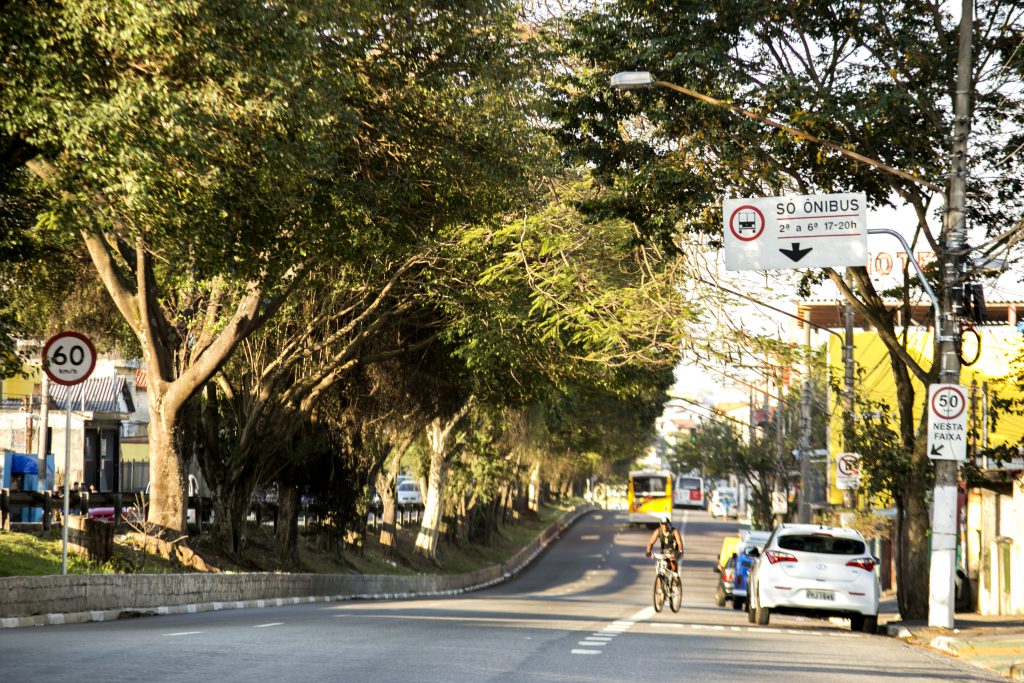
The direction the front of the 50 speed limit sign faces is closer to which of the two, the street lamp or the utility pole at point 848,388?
the street lamp

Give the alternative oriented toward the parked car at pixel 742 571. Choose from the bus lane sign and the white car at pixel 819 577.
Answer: the white car

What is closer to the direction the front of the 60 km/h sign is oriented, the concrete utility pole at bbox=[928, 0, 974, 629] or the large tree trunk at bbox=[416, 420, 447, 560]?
the concrete utility pole

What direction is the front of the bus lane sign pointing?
toward the camera

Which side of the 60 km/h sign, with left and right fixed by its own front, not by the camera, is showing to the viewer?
front

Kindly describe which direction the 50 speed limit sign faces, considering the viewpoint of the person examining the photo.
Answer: facing the viewer

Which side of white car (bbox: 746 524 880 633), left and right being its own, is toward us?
back

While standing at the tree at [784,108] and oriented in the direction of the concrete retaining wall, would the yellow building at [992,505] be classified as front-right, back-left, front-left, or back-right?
back-right

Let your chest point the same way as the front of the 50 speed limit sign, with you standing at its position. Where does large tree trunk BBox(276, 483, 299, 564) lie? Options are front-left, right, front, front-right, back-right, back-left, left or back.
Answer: back-right
